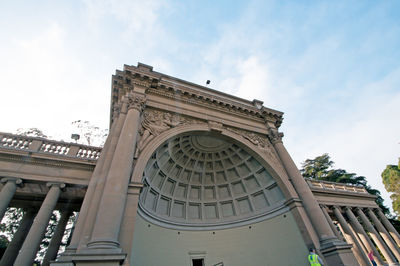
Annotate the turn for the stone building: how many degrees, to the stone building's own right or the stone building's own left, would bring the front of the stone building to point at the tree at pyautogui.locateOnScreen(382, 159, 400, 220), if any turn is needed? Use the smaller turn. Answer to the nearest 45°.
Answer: approximately 90° to the stone building's own left

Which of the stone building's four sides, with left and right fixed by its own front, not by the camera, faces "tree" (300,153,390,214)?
left

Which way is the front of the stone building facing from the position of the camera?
facing the viewer and to the right of the viewer

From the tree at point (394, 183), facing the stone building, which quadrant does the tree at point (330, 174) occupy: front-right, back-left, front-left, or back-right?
front-right
